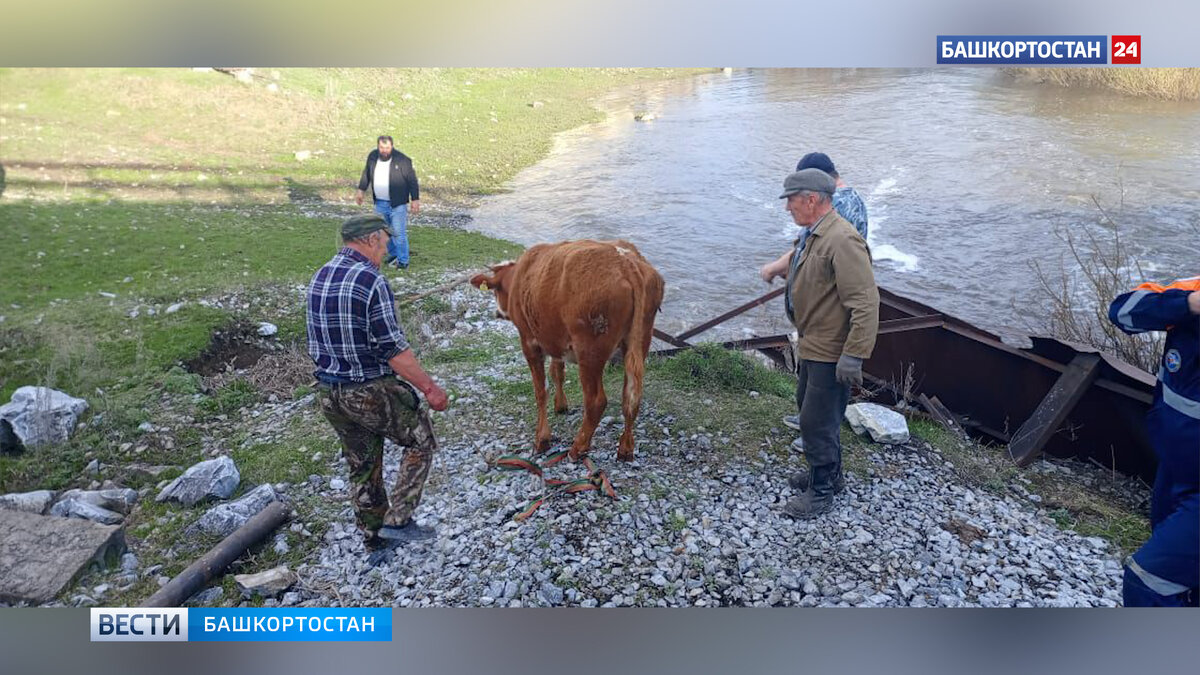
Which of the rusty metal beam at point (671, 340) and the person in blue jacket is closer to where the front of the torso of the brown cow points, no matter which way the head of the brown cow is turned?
the rusty metal beam

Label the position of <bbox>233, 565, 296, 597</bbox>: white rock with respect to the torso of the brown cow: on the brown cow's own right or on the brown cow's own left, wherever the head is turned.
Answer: on the brown cow's own left

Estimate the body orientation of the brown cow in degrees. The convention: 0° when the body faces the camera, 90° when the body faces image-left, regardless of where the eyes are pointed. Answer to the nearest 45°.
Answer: approximately 135°

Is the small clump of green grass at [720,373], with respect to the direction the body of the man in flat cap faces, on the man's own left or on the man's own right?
on the man's own right

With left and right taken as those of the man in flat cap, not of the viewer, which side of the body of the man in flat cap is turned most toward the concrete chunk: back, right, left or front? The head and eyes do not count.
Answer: front

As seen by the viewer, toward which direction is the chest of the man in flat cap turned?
to the viewer's left

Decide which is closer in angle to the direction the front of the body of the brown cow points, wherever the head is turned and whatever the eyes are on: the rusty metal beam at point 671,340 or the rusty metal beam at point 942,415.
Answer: the rusty metal beam at point 671,340

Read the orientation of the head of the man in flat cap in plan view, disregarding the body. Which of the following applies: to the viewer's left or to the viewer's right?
to the viewer's left
